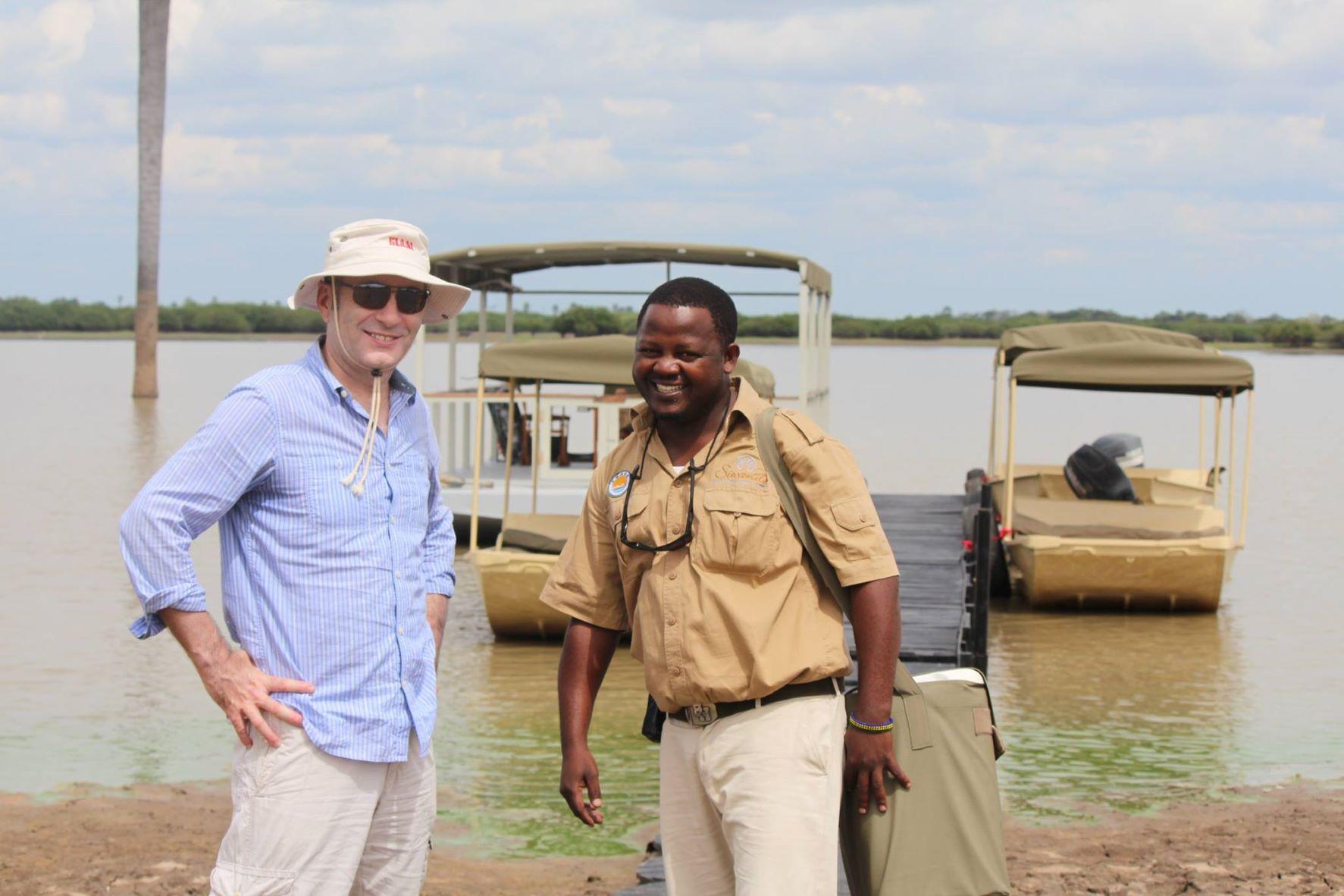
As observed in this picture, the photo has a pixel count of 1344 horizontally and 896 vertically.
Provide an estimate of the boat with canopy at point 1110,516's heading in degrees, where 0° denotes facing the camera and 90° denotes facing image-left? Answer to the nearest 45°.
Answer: approximately 0°

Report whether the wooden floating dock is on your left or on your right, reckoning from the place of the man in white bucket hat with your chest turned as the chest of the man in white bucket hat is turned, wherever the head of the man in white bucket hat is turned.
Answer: on your left

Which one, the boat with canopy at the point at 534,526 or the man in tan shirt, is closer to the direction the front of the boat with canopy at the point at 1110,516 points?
the man in tan shirt

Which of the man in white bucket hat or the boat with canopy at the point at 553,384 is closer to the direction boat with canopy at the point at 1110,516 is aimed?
the man in white bucket hat

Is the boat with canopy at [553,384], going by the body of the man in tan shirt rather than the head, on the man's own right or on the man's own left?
on the man's own right

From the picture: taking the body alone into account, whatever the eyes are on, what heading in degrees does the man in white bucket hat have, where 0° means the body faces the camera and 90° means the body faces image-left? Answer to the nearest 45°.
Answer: approximately 315°

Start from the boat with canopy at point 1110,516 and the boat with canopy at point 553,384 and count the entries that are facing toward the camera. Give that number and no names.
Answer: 2

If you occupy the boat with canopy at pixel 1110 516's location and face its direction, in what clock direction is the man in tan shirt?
The man in tan shirt is roughly at 12 o'clock from the boat with canopy.

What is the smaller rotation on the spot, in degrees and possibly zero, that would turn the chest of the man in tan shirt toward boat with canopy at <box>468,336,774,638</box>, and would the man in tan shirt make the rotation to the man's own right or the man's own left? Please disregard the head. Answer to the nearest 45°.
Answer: approximately 135° to the man's own right

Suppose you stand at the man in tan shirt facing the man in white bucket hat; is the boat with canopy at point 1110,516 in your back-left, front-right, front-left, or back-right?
back-right
